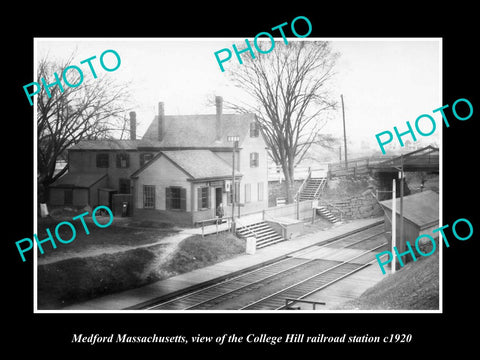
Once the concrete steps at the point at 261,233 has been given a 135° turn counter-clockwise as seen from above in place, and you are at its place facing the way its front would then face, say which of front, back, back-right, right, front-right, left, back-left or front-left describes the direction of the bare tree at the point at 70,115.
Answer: back-left

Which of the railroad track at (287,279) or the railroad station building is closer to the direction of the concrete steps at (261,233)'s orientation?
the railroad track

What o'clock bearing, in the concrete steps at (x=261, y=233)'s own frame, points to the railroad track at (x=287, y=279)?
The railroad track is roughly at 1 o'clock from the concrete steps.

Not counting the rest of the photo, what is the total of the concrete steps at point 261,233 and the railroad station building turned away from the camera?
0

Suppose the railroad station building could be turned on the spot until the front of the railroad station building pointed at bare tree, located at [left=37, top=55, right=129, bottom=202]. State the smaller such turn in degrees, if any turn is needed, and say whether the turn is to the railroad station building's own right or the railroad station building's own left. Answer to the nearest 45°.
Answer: approximately 90° to the railroad station building's own right

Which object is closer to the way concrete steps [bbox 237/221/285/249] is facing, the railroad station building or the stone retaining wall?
the stone retaining wall

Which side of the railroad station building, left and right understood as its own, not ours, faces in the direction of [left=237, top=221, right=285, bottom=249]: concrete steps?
left

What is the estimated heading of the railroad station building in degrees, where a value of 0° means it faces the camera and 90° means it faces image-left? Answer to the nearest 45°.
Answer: approximately 315°

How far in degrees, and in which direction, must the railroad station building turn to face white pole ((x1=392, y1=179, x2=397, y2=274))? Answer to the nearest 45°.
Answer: approximately 45° to its left

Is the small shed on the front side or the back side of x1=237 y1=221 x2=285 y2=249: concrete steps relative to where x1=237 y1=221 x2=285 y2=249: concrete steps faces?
on the front side

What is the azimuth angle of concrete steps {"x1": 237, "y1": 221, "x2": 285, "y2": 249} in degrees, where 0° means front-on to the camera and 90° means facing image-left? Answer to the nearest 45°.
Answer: approximately 315°

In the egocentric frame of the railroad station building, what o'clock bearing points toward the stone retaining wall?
The stone retaining wall is roughly at 10 o'clock from the railroad station building.
